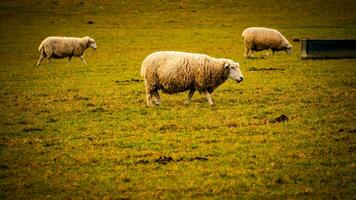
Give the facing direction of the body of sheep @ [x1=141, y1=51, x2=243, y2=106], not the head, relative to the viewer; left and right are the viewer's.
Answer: facing to the right of the viewer

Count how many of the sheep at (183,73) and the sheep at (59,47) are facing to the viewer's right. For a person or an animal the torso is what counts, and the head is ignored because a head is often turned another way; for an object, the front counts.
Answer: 2

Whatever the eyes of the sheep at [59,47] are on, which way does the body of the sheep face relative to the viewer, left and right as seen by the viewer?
facing to the right of the viewer

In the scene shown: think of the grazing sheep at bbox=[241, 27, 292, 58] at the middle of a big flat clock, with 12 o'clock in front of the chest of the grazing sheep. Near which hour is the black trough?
The black trough is roughly at 1 o'clock from the grazing sheep.

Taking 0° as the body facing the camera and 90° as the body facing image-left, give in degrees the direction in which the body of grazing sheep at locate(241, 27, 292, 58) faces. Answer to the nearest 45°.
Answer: approximately 270°

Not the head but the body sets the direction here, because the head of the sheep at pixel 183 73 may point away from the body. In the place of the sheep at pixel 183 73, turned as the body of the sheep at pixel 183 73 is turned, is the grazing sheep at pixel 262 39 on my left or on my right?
on my left

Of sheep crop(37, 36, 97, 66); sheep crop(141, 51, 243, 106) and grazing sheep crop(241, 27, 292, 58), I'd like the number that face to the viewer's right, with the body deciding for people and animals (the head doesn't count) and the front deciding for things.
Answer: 3

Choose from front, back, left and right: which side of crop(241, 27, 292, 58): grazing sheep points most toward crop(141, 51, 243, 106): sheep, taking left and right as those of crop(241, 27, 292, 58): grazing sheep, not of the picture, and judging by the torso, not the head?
right

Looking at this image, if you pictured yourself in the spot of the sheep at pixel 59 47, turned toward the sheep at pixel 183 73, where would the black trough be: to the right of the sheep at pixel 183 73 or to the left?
left

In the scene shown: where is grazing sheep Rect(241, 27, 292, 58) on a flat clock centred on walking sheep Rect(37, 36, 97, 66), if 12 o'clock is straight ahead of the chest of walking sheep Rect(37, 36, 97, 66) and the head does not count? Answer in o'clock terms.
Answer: grazing sheep Rect(241, 27, 292, 58) is roughly at 12 o'clock from walking sheep Rect(37, 36, 97, 66).
